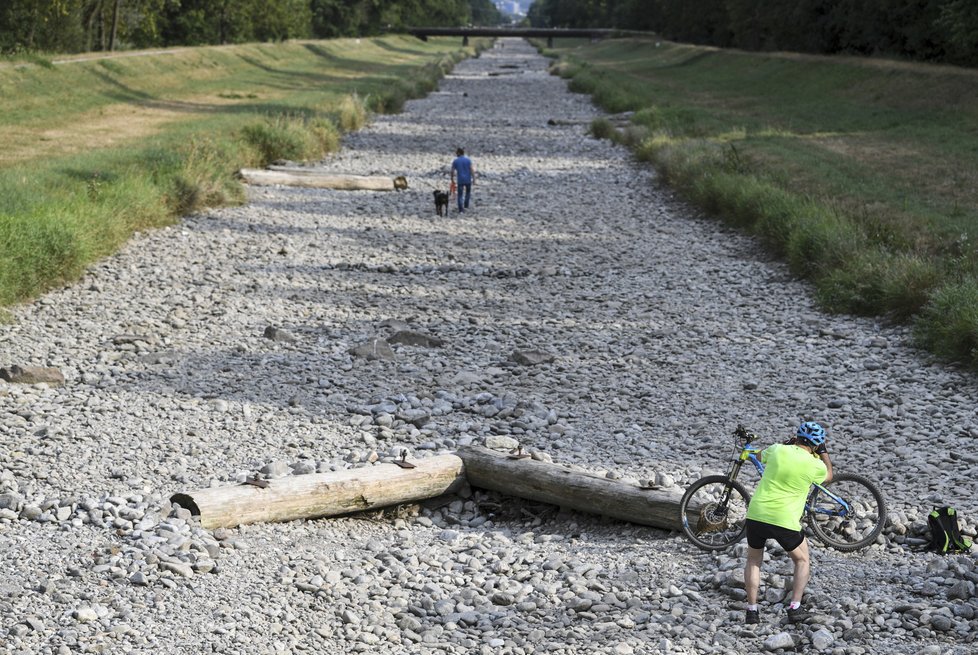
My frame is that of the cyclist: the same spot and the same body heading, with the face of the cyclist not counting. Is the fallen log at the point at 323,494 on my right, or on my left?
on my left

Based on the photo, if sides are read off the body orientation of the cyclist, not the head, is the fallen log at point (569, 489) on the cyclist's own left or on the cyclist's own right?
on the cyclist's own left

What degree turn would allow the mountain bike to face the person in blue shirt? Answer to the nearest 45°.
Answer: approximately 45° to its right

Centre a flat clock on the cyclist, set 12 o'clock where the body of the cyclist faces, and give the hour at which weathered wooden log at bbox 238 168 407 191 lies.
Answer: The weathered wooden log is roughly at 11 o'clock from the cyclist.

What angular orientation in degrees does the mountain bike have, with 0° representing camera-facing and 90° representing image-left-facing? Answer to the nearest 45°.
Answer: approximately 90°

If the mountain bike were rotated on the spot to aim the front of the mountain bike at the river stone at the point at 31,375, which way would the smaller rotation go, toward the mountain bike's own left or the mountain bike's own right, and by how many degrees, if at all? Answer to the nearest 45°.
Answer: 0° — it already faces it

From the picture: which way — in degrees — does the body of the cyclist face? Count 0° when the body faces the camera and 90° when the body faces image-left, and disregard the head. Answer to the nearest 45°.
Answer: approximately 180°

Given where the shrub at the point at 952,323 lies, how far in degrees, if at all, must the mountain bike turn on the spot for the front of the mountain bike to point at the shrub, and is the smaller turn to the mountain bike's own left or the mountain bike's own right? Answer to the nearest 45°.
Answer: approximately 90° to the mountain bike's own right

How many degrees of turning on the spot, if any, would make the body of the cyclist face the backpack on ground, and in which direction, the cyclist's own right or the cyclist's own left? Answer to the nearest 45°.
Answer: approximately 45° to the cyclist's own right

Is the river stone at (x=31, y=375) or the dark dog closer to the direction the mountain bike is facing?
the river stone

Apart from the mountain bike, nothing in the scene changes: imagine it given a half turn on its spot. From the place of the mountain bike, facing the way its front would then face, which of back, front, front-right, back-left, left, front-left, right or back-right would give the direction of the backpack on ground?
front

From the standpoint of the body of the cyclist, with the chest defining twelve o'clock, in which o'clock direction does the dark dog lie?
The dark dog is roughly at 11 o'clock from the cyclist.
